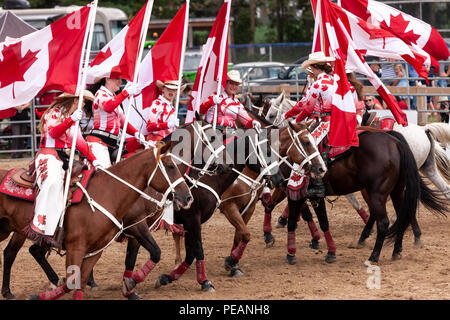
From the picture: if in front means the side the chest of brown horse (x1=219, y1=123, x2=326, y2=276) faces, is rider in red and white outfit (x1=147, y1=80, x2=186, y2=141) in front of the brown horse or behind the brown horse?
behind

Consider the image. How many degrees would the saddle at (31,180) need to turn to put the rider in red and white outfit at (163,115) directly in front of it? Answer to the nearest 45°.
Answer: approximately 45° to its left

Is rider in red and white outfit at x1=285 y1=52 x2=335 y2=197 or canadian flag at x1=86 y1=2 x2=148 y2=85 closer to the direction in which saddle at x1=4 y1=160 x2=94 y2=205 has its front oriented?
the rider in red and white outfit

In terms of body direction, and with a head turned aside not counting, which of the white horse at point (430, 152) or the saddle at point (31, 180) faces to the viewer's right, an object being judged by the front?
the saddle

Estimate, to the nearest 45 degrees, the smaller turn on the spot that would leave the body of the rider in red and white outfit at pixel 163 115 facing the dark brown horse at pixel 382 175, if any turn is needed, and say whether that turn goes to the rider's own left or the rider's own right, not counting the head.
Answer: approximately 45° to the rider's own left

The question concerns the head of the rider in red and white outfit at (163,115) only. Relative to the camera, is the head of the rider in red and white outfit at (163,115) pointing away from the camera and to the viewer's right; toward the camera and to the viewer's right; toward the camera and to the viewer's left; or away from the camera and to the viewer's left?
toward the camera and to the viewer's right

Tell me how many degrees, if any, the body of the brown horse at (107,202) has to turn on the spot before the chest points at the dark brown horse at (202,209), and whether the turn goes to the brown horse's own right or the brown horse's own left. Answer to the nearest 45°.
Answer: approximately 45° to the brown horse's own left

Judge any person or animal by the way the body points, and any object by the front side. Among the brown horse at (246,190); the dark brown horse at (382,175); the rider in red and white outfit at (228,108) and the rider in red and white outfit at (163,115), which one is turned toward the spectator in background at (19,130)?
the dark brown horse

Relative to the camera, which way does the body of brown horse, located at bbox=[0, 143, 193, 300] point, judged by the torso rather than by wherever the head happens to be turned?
to the viewer's right

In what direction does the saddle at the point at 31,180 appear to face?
to the viewer's right

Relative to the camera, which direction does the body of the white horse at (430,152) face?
to the viewer's left
